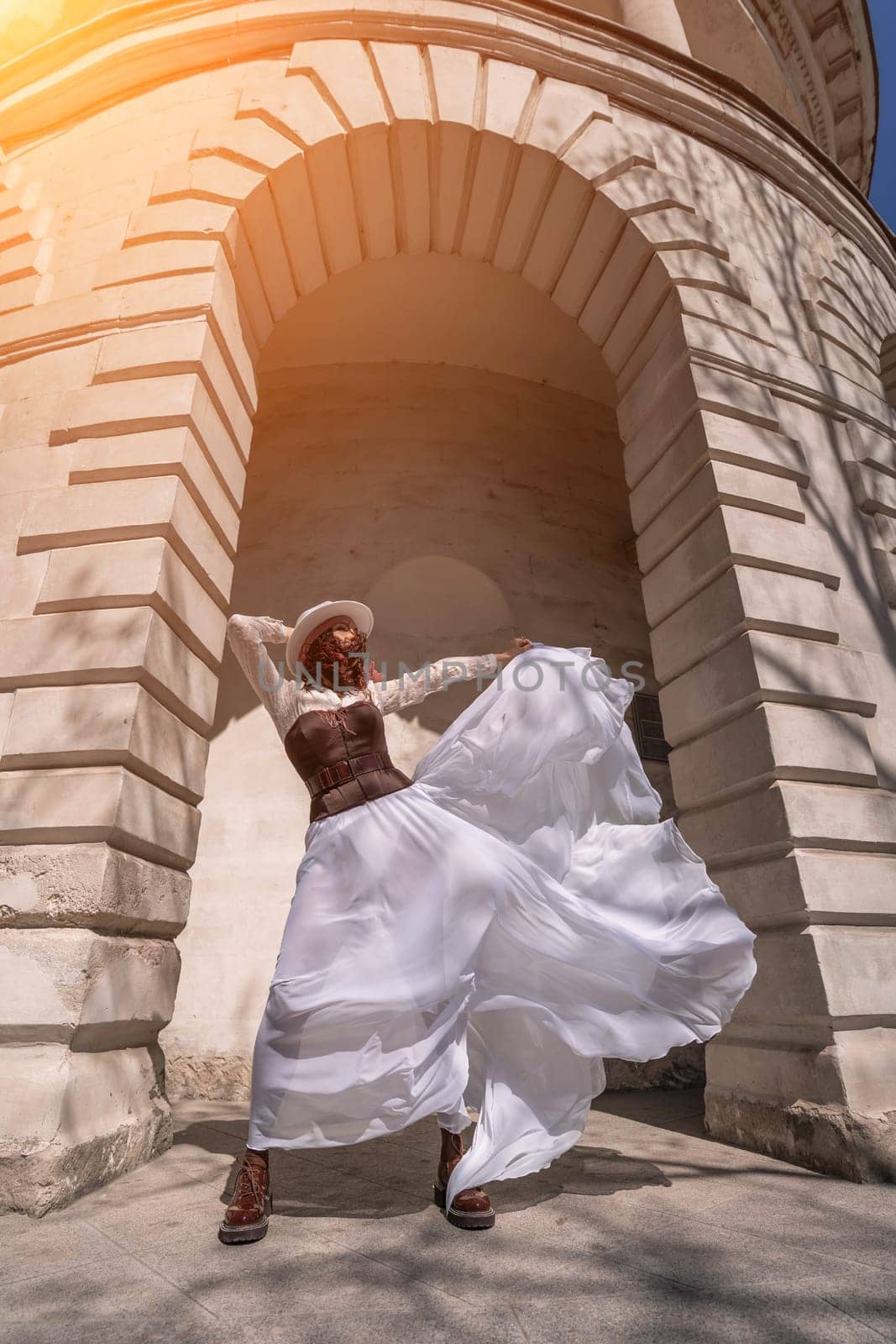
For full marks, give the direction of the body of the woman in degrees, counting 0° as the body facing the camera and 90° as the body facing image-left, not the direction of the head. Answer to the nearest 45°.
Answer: approximately 0°
